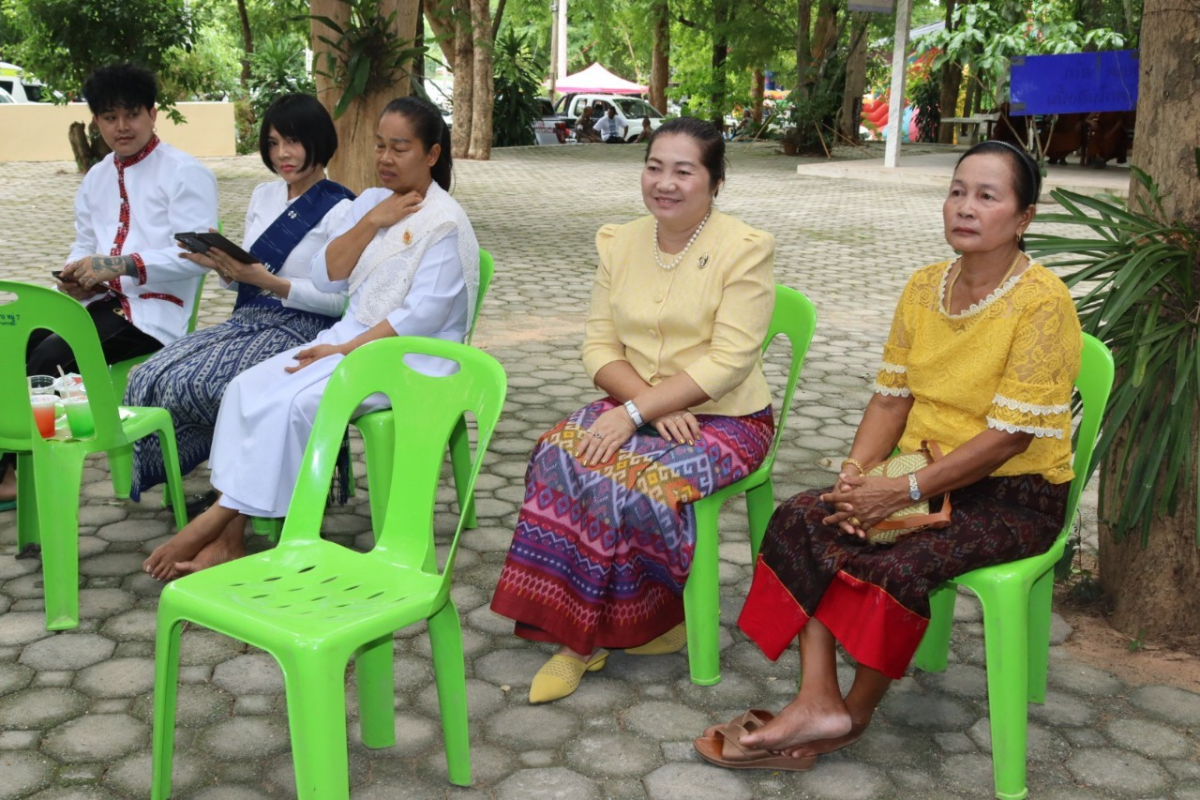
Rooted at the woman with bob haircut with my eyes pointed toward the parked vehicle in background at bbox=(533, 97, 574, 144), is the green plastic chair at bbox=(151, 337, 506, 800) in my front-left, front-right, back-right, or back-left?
back-right

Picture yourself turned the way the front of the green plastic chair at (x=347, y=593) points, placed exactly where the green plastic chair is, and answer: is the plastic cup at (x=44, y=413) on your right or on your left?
on your right

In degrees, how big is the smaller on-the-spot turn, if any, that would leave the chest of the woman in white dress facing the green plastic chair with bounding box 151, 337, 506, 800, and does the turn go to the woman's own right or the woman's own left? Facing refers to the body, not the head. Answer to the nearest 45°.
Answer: approximately 45° to the woman's own left

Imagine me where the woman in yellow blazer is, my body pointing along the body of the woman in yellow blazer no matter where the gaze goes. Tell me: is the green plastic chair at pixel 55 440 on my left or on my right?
on my right

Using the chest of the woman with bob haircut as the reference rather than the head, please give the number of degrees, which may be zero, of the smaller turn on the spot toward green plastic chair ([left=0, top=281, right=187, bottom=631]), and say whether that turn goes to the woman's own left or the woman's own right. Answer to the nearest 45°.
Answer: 0° — they already face it

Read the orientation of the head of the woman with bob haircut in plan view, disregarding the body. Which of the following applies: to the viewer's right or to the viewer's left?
to the viewer's left

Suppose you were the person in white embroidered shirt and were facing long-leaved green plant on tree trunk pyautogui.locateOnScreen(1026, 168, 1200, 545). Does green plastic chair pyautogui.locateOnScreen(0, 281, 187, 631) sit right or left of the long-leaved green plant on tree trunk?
right

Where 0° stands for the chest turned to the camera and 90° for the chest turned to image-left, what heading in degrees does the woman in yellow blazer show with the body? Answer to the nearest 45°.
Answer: approximately 45°

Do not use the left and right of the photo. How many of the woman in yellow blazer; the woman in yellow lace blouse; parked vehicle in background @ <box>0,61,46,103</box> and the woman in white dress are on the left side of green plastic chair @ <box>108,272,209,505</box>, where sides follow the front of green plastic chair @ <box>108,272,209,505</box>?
3

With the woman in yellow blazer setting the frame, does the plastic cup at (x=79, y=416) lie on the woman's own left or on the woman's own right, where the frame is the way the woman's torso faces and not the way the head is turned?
on the woman's own right

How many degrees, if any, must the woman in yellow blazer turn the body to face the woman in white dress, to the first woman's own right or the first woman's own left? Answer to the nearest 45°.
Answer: approximately 90° to the first woman's own right

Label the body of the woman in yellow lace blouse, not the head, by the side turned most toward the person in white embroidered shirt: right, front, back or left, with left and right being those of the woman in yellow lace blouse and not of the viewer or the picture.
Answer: right
